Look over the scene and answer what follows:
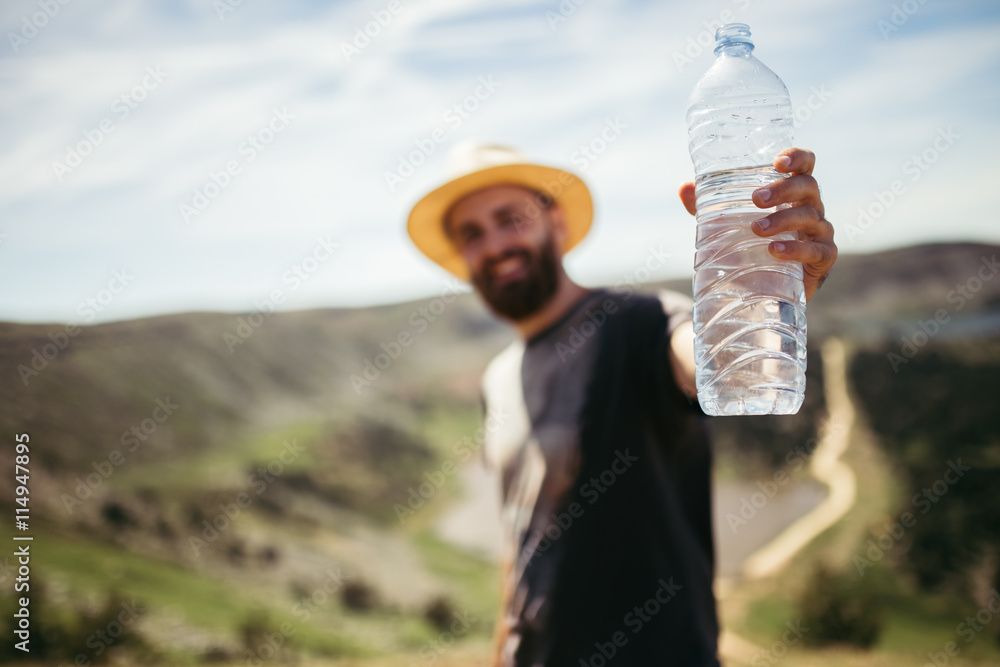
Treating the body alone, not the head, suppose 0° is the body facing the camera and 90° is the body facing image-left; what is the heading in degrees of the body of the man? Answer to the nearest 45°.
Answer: approximately 45°
